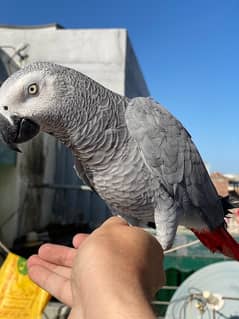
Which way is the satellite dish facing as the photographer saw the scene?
facing the viewer

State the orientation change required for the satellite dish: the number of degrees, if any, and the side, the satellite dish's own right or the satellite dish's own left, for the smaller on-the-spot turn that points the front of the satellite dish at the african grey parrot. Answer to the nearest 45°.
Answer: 0° — it already faces it
